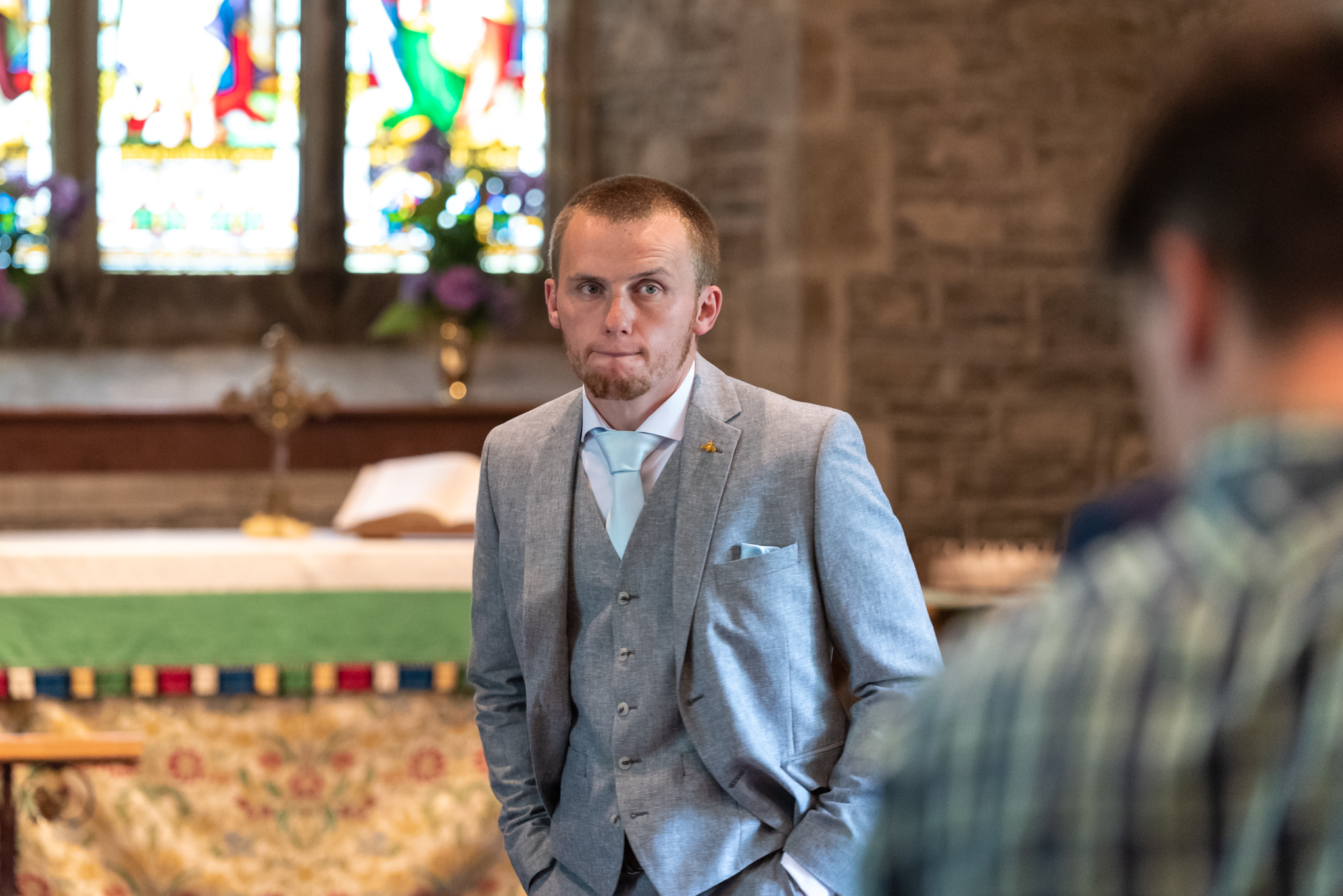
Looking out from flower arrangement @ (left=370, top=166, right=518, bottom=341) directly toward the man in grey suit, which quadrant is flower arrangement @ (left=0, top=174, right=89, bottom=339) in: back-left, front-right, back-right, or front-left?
back-right

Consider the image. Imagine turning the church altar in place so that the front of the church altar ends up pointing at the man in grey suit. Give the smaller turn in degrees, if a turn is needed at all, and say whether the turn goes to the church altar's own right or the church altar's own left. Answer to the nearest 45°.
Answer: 0° — it already faces them

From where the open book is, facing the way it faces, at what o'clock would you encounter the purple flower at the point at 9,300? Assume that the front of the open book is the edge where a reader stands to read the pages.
The purple flower is roughly at 5 o'clock from the open book.

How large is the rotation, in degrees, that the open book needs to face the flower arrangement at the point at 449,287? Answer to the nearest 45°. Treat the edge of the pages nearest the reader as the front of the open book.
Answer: approximately 180°

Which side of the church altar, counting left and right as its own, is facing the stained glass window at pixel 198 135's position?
back

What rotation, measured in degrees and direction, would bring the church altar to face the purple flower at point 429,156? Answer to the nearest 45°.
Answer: approximately 180°

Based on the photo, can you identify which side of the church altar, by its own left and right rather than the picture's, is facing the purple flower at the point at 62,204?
back

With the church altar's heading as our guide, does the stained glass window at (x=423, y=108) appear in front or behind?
behind

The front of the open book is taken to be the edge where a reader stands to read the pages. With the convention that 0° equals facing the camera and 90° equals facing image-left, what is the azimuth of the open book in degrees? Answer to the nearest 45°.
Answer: approximately 0°

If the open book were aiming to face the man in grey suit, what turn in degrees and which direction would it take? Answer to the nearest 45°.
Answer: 0° — it already faces them

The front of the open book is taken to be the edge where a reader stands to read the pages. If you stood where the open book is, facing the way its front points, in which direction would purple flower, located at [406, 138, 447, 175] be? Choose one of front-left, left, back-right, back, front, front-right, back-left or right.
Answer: back

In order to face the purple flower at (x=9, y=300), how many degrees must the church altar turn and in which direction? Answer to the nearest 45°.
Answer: approximately 180°

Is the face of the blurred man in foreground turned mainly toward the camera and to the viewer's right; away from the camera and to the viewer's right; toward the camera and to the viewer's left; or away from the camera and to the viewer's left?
away from the camera and to the viewer's left
